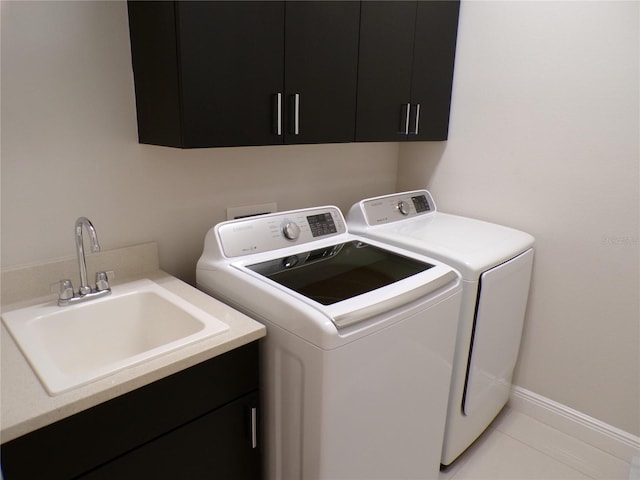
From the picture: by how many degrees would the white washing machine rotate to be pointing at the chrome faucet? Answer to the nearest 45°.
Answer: approximately 135° to its right

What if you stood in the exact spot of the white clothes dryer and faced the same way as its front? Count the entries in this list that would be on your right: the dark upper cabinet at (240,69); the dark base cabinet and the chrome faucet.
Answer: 3

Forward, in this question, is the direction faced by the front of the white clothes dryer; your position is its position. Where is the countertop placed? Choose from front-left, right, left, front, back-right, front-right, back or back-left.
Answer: right

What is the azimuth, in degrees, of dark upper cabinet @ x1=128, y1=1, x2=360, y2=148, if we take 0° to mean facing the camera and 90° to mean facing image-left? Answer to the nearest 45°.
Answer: approximately 315°

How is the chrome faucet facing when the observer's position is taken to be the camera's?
facing the viewer and to the right of the viewer

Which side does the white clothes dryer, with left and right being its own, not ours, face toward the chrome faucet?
right

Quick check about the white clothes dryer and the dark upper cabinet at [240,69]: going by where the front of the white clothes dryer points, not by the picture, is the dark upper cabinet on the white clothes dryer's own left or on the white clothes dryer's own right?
on the white clothes dryer's own right

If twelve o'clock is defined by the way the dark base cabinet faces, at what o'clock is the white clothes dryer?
The white clothes dryer is roughly at 10 o'clock from the dark base cabinet.

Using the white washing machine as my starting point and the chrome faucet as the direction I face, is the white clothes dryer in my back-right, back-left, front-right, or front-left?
back-right
